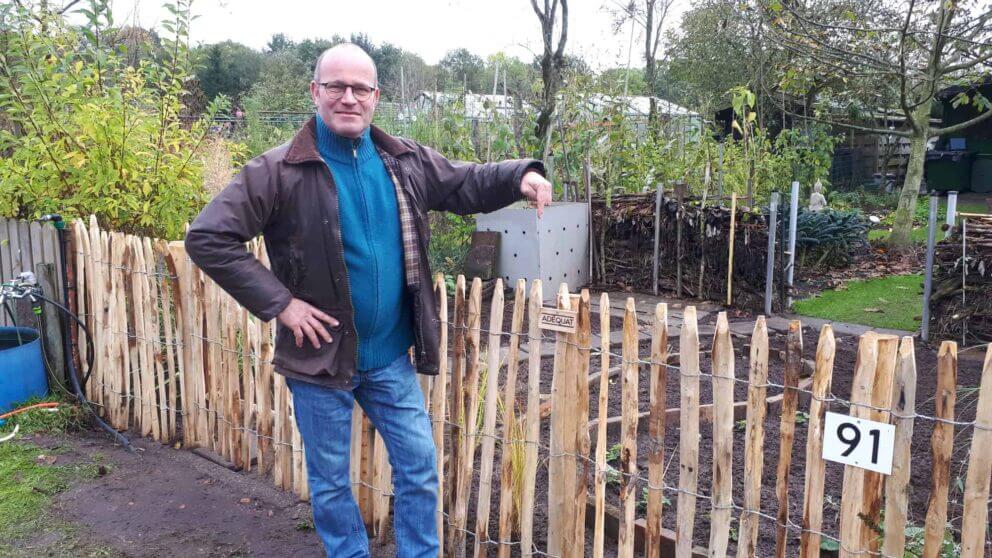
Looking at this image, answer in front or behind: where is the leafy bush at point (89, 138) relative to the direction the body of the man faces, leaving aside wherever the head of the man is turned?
behind

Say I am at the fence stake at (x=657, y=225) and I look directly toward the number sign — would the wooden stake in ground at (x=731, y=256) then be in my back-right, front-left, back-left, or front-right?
front-left

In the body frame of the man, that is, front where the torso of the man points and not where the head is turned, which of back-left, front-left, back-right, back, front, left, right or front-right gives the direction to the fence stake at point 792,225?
back-left

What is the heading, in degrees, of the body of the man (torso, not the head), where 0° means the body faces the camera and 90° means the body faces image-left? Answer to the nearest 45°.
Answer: approximately 0°

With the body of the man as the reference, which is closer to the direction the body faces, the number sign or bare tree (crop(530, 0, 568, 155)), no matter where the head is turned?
the number sign

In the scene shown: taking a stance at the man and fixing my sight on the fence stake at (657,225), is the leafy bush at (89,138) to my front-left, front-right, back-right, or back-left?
front-left

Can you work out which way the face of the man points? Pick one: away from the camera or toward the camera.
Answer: toward the camera

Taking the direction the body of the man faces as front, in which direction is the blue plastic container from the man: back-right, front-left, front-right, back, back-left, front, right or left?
back-right

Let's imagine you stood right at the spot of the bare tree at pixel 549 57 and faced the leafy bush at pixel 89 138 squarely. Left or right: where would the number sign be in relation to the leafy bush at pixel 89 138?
left

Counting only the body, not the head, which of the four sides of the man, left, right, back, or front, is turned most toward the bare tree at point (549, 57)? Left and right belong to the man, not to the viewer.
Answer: back

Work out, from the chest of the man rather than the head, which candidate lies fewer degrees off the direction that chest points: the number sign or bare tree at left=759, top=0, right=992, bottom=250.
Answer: the number sign

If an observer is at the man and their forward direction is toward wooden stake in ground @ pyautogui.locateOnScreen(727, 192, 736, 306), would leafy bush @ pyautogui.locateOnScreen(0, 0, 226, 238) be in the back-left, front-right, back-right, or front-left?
front-left

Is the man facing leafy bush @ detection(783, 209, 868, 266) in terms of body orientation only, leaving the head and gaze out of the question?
no

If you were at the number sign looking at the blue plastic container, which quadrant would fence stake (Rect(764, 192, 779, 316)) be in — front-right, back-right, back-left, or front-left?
front-right
